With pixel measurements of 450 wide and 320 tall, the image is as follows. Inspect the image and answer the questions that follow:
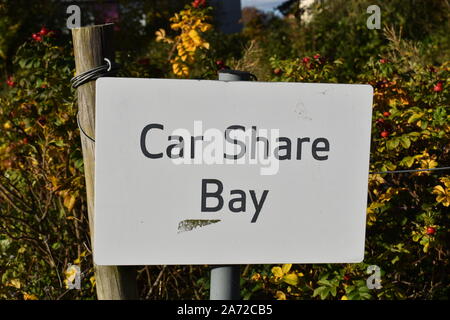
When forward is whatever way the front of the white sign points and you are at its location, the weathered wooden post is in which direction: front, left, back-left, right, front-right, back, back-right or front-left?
back-right

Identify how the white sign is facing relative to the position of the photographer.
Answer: facing the viewer
